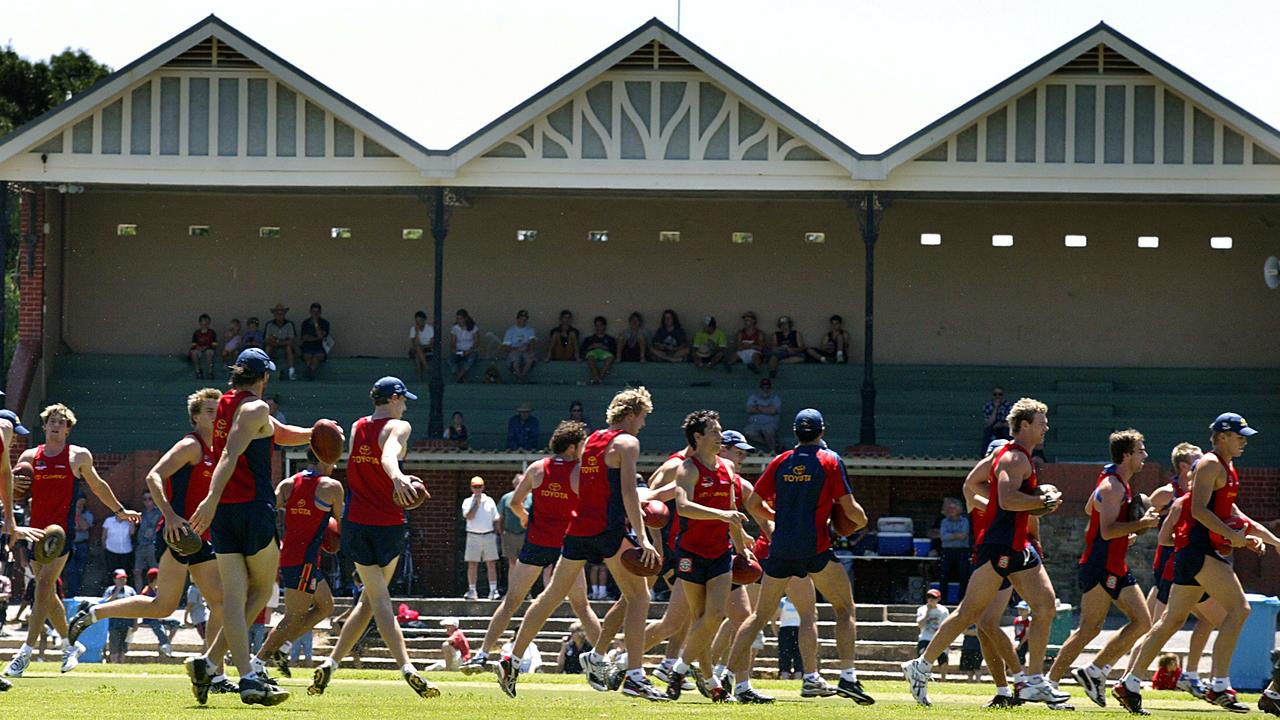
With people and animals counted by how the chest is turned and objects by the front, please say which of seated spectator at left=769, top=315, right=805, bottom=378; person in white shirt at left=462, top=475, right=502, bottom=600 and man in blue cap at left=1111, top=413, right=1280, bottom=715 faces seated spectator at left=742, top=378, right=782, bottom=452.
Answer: seated spectator at left=769, top=315, right=805, bottom=378

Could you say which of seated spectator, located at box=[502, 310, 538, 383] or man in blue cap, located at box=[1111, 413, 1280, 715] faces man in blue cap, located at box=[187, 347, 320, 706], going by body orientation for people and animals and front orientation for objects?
the seated spectator

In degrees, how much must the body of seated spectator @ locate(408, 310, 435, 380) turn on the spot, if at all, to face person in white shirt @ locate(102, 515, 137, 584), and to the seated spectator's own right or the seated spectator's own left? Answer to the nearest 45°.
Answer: approximately 45° to the seated spectator's own right

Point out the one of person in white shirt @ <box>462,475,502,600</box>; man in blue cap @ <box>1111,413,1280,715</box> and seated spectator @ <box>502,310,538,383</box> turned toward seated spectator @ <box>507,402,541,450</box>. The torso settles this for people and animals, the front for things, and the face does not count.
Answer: seated spectator @ <box>502,310,538,383</box>

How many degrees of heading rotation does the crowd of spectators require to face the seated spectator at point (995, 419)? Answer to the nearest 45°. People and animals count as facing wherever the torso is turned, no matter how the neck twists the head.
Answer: approximately 45° to their left

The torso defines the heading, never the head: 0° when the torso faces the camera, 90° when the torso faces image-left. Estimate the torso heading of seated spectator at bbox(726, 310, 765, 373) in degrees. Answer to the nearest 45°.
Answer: approximately 0°

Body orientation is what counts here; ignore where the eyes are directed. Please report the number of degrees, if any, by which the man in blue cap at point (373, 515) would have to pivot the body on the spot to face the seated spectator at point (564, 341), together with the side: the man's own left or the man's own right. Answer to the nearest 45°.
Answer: approximately 45° to the man's own left

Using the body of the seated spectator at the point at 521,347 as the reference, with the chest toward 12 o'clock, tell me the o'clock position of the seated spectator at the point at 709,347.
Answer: the seated spectator at the point at 709,347 is roughly at 9 o'clock from the seated spectator at the point at 521,347.

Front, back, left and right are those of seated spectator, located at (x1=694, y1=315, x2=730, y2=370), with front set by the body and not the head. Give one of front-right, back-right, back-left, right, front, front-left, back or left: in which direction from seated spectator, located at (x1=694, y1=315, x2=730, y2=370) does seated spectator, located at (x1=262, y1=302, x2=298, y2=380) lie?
right

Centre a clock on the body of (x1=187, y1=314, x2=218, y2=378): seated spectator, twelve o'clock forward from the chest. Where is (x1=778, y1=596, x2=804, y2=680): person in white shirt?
The person in white shirt is roughly at 11 o'clock from the seated spectator.

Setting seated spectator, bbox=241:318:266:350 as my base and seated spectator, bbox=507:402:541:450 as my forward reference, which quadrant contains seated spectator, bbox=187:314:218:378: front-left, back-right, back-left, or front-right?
back-right

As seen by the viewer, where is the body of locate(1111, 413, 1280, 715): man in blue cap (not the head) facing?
to the viewer's right

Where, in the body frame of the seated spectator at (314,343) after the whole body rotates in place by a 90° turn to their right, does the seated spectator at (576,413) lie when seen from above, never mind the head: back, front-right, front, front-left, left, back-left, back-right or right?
back-left
